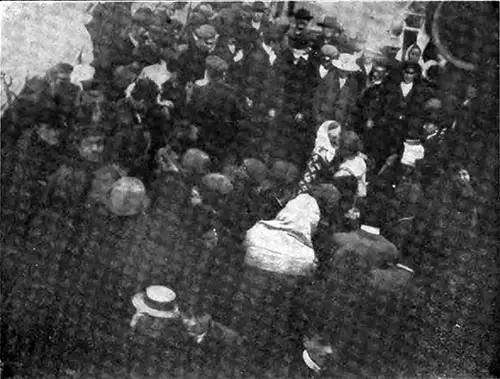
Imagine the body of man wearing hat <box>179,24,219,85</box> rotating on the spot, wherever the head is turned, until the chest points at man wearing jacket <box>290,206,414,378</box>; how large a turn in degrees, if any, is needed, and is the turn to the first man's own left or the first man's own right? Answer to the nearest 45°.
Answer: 0° — they already face them

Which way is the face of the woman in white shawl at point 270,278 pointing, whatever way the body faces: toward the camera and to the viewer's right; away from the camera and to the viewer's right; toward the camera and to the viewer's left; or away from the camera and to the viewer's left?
away from the camera and to the viewer's right

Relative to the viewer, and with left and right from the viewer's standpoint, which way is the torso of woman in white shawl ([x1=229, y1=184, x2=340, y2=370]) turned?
facing away from the viewer and to the right of the viewer
